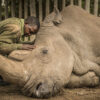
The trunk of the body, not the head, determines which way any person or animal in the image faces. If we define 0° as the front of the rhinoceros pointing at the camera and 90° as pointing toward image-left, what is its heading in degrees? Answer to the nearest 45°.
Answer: approximately 45°
